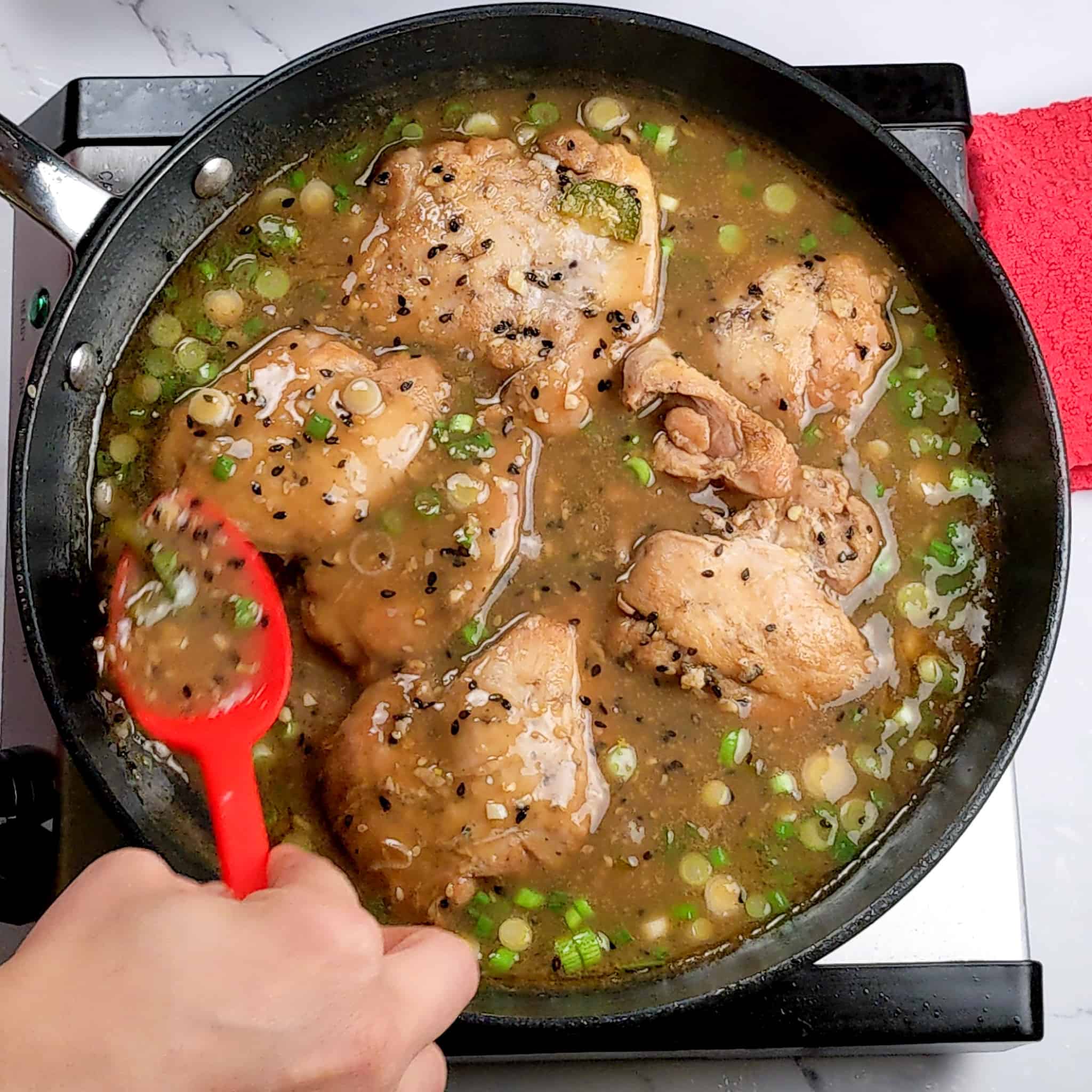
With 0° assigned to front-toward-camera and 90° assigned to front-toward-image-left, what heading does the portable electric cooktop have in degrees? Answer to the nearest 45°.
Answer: approximately 90°
